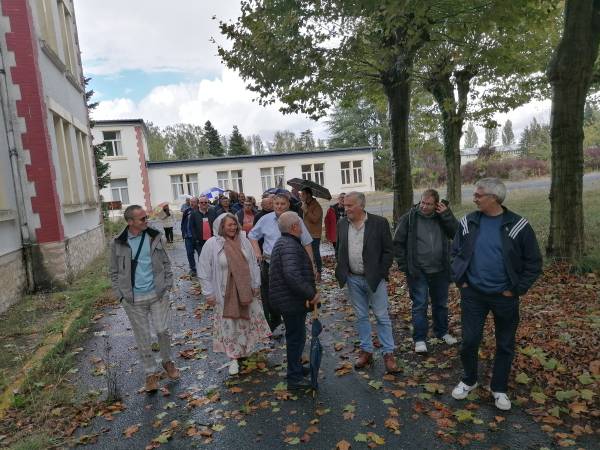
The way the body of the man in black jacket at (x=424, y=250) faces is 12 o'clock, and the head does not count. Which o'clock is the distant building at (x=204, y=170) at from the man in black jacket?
The distant building is roughly at 5 o'clock from the man in black jacket.

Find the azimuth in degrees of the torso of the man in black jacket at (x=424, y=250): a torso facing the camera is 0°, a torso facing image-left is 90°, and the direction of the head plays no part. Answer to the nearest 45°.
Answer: approximately 0°

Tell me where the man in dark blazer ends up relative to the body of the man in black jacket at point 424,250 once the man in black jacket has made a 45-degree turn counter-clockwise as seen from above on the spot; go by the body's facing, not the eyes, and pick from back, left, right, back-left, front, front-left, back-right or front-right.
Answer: right

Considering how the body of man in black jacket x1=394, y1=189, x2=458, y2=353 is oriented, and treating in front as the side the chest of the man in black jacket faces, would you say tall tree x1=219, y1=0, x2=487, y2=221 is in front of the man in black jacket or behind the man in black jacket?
behind

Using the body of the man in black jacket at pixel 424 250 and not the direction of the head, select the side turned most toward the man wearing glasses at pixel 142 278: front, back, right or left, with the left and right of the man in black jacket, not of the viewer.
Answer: right
